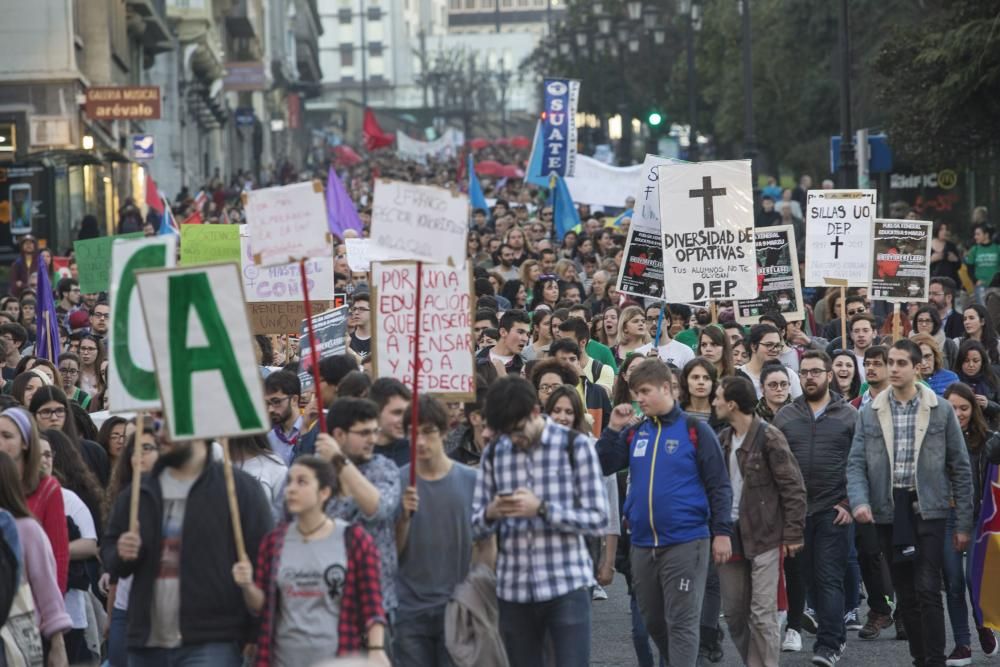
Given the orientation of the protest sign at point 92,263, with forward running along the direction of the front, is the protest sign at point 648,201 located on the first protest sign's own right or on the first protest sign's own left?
on the first protest sign's own left

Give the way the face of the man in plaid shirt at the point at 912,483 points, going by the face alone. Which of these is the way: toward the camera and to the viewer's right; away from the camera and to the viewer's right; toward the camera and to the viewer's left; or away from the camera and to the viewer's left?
toward the camera and to the viewer's left

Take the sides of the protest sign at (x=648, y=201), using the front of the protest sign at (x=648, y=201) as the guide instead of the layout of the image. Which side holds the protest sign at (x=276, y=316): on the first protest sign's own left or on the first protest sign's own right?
on the first protest sign's own right

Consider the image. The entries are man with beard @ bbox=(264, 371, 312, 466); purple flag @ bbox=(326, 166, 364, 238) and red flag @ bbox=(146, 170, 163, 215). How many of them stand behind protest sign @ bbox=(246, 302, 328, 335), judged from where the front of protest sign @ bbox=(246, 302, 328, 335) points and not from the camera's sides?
2

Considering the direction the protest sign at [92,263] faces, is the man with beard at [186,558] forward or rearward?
forward

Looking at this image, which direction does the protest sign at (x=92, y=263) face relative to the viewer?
toward the camera

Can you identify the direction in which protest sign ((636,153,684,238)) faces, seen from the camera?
facing the viewer

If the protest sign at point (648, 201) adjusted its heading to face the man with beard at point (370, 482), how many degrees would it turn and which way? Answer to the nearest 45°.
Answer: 0° — it already faces them

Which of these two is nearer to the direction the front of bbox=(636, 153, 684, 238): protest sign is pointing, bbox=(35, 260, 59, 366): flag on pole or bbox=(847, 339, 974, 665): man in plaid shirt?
the man in plaid shirt
